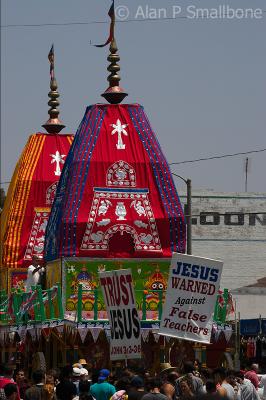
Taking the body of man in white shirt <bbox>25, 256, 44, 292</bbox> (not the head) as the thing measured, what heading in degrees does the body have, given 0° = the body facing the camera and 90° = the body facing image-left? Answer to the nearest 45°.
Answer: approximately 315°

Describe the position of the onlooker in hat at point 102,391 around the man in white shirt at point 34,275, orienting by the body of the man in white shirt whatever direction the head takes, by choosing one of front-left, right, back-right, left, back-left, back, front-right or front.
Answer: front-right

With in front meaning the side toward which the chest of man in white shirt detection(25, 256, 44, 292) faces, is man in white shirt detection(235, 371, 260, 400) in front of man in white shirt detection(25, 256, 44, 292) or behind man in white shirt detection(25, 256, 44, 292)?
in front

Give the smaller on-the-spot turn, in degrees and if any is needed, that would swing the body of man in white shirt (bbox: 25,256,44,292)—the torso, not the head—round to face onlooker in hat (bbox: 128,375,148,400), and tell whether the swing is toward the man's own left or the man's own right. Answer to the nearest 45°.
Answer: approximately 45° to the man's own right

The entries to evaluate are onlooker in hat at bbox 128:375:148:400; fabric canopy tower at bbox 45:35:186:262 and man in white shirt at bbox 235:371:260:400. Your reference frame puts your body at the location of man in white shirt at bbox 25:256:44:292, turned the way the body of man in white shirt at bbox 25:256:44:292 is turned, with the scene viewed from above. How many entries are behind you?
0
